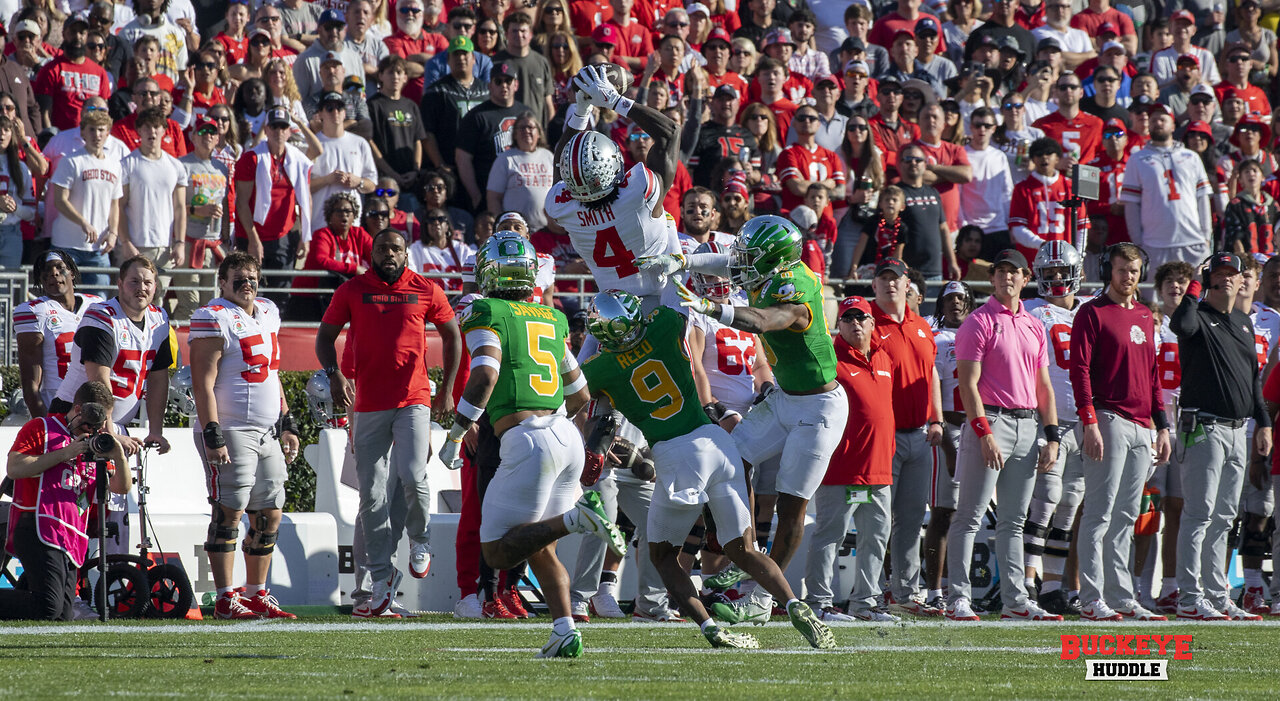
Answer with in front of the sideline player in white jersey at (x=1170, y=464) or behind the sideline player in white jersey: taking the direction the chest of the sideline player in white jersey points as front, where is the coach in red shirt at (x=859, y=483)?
in front

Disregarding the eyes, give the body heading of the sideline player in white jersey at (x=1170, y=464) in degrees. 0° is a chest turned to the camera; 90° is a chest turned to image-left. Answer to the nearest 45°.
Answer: approximately 45°

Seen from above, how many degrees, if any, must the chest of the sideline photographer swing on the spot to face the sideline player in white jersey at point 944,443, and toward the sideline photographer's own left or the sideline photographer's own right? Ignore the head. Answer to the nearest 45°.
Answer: approximately 45° to the sideline photographer's own left

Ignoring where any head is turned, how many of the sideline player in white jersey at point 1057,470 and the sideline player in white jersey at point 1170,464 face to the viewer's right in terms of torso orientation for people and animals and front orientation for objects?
0

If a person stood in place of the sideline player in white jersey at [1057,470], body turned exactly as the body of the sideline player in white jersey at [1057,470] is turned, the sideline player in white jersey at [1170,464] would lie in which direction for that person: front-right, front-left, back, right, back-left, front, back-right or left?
back-left

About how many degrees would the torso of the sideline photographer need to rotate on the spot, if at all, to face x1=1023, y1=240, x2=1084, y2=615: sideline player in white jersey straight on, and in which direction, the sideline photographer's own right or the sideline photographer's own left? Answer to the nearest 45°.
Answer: approximately 45° to the sideline photographer's own left

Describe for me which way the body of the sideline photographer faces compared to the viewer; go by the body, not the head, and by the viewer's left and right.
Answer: facing the viewer and to the right of the viewer

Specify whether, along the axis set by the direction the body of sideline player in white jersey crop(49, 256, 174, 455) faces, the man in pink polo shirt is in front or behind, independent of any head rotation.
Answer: in front

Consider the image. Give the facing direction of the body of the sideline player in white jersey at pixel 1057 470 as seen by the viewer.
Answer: toward the camera

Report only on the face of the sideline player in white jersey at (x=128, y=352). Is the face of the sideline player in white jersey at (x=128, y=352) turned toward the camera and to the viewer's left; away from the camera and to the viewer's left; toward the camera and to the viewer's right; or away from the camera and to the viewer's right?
toward the camera and to the viewer's right

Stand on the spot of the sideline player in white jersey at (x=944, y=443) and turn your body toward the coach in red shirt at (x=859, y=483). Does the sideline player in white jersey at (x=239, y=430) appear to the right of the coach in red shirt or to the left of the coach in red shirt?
right

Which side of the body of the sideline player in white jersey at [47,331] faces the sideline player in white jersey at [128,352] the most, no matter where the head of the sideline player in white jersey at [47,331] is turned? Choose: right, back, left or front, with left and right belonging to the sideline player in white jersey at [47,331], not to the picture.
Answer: front
